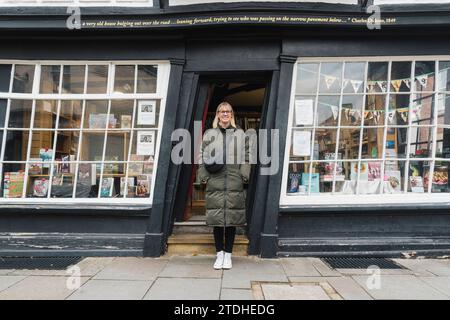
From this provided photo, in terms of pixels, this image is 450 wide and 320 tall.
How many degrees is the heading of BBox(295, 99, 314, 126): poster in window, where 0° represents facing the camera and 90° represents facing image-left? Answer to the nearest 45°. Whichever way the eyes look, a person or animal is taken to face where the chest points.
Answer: approximately 0°

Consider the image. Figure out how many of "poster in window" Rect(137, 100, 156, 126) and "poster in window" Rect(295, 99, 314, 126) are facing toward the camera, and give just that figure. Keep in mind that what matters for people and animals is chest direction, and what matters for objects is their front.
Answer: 2

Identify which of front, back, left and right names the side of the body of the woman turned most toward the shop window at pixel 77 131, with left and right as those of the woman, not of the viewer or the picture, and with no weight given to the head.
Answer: right

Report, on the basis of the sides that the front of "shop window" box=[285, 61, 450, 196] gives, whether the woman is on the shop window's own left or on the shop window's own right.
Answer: on the shop window's own right

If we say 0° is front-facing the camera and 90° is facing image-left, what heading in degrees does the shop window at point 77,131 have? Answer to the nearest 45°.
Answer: approximately 0°
